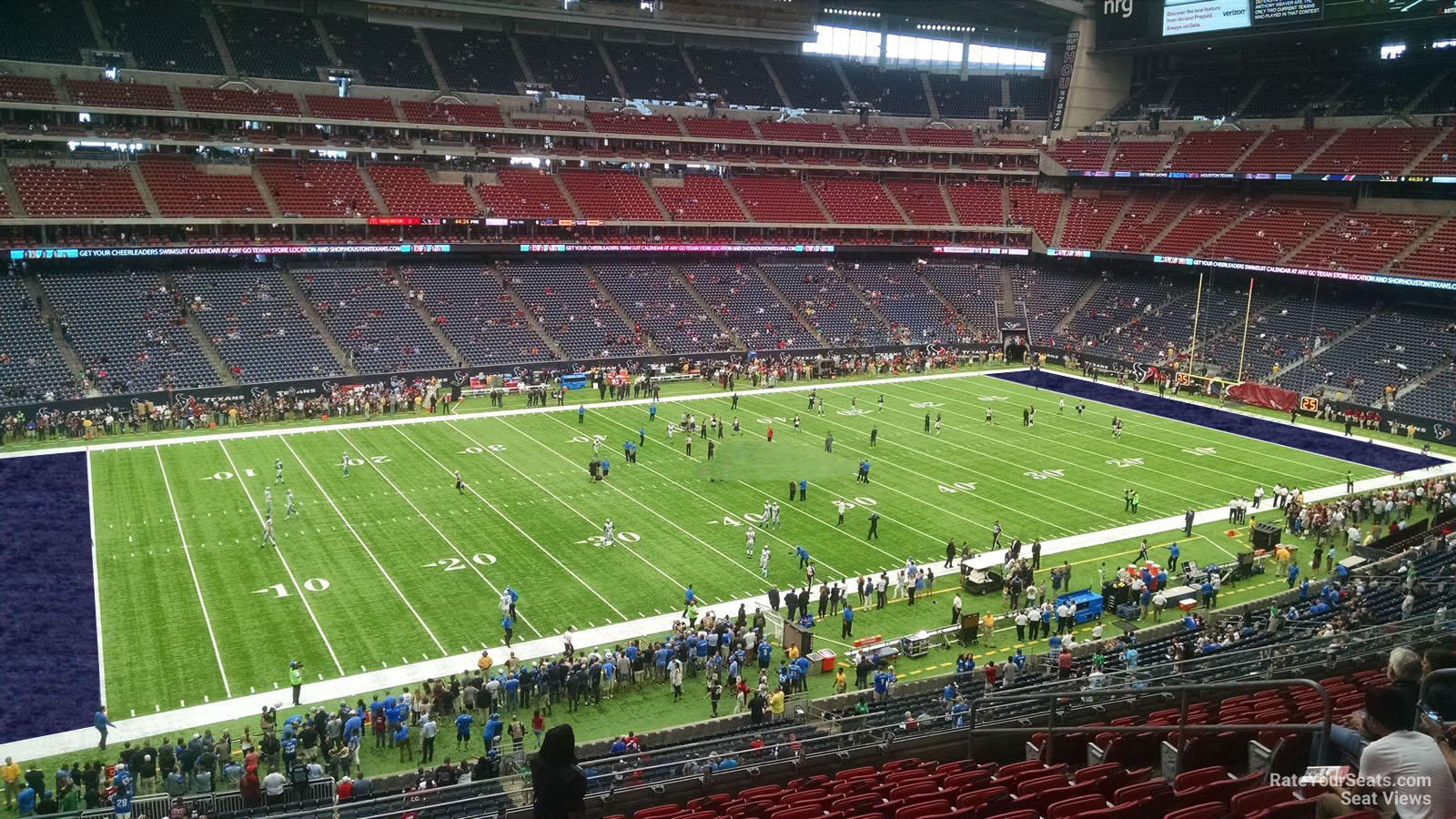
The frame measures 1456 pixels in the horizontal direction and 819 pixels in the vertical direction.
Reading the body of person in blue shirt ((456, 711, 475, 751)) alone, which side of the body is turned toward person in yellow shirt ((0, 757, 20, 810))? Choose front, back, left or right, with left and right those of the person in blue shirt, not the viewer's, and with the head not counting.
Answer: left

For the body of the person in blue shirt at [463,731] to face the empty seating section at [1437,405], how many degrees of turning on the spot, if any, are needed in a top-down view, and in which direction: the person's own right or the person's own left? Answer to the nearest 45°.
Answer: approximately 45° to the person's own right

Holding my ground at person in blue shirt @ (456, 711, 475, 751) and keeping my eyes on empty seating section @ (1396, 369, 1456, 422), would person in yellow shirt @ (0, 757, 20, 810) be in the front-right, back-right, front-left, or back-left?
back-left

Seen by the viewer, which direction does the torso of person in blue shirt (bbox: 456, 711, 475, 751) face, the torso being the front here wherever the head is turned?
away from the camera
